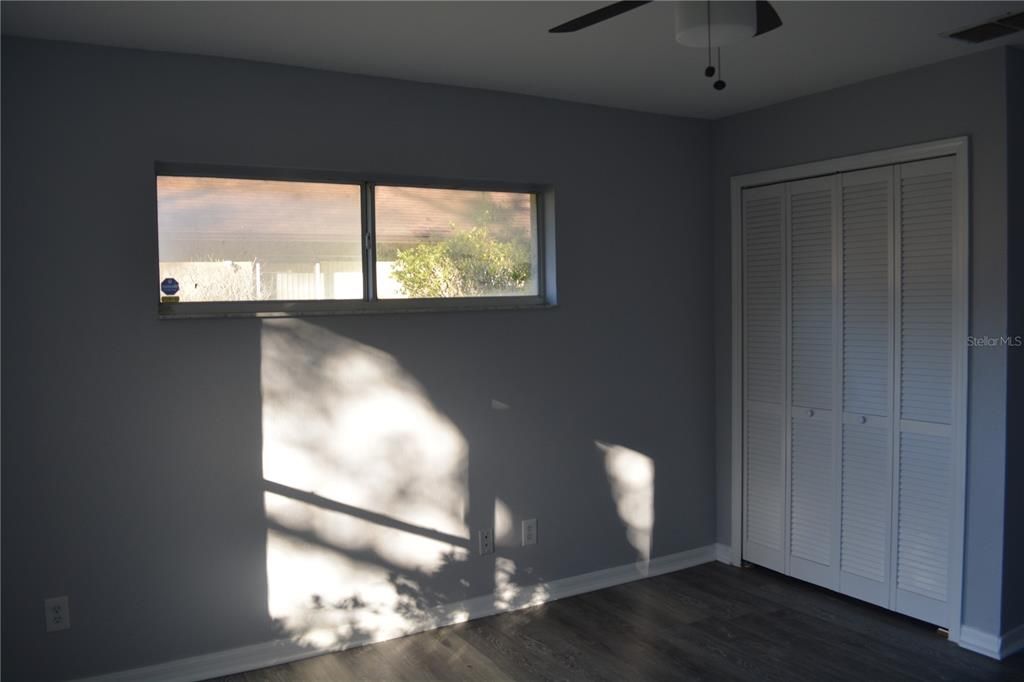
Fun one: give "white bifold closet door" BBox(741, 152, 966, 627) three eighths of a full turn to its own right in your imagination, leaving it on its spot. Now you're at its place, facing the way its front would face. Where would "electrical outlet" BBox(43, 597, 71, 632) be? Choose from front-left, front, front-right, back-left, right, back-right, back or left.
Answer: back-left

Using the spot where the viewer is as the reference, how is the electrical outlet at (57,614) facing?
facing the viewer

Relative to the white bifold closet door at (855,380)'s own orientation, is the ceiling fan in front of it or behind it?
in front

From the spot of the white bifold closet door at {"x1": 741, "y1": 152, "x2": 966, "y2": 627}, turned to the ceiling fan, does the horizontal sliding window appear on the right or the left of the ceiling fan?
right

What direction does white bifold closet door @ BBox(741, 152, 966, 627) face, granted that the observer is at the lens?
facing the viewer and to the left of the viewer

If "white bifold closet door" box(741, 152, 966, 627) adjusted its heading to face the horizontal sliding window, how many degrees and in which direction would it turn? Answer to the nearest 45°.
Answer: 0° — it already faces it

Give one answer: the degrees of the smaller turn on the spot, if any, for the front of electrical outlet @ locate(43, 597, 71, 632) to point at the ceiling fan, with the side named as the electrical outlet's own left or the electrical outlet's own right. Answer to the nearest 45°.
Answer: approximately 45° to the electrical outlet's own left
